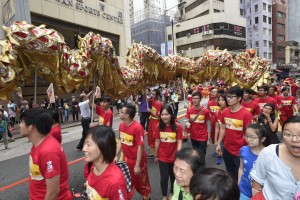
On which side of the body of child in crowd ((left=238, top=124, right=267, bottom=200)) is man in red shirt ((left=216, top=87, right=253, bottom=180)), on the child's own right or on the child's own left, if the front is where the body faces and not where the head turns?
on the child's own right

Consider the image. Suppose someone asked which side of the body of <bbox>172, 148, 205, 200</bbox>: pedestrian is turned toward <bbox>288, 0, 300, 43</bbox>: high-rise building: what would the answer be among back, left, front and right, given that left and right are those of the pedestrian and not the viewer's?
back

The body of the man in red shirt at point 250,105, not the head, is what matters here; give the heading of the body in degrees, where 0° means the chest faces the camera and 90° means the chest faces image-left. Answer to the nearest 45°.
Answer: approximately 45°

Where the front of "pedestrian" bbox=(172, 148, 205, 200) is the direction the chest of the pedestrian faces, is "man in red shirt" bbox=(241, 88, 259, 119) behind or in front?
behind

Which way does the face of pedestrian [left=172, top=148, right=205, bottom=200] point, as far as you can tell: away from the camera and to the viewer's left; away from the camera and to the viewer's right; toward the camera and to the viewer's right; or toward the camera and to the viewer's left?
toward the camera and to the viewer's left

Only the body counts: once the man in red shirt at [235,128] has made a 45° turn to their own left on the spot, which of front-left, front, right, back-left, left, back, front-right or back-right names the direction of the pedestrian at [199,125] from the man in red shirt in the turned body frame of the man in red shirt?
back-right

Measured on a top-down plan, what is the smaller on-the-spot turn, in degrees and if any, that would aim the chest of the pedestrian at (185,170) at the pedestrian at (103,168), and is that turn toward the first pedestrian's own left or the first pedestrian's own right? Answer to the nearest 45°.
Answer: approximately 45° to the first pedestrian's own right

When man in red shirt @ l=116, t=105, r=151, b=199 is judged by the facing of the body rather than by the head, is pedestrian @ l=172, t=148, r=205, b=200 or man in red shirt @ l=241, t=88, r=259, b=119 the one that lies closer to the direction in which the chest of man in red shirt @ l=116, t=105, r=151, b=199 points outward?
the pedestrian

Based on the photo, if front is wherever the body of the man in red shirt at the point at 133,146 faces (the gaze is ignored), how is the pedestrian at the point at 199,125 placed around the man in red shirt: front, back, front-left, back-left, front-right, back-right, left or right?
back

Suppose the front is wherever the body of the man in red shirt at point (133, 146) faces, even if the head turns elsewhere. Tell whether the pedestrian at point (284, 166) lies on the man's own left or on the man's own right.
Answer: on the man's own left

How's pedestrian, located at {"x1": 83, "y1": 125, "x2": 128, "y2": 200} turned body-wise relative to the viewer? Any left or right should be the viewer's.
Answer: facing the viewer and to the left of the viewer
